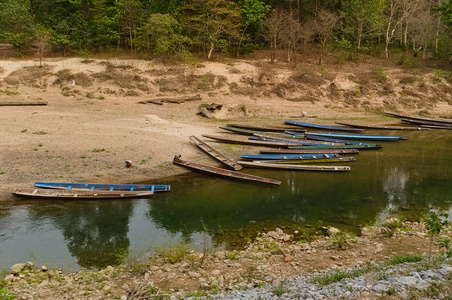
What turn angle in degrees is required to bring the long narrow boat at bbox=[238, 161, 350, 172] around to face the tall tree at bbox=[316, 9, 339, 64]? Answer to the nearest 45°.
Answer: approximately 90° to its right

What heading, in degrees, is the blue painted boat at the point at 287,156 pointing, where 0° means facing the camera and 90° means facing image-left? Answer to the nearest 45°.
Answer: approximately 90°

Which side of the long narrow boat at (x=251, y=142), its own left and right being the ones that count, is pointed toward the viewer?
left

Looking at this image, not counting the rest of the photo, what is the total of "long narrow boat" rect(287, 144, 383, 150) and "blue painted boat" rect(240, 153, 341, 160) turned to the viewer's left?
2

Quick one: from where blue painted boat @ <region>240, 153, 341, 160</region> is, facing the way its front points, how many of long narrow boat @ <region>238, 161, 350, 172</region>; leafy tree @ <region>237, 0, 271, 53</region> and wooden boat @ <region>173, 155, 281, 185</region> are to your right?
1

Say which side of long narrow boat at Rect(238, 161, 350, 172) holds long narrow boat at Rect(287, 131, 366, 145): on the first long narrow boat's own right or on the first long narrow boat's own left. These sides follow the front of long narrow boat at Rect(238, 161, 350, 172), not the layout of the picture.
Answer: on the first long narrow boat's own right

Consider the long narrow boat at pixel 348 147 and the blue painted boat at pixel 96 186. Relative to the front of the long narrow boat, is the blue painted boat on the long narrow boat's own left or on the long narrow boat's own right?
on the long narrow boat's own left

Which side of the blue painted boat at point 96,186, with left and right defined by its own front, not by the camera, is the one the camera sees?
left

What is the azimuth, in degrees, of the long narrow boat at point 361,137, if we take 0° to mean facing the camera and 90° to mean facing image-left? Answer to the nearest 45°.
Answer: approximately 90°

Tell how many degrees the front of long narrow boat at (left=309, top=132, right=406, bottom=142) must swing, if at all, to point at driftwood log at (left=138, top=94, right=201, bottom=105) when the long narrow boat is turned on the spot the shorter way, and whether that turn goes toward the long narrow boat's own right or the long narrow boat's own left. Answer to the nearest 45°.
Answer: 0° — it already faces it

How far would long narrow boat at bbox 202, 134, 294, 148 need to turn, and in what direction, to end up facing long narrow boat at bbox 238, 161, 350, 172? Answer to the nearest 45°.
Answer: approximately 135° to its left

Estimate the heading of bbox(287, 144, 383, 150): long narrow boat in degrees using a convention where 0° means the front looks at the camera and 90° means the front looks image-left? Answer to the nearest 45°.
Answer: approximately 90°

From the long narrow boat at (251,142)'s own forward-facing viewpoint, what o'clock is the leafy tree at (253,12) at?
The leafy tree is roughly at 3 o'clock from the long narrow boat.

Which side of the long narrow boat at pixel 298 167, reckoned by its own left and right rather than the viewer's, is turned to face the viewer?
left
